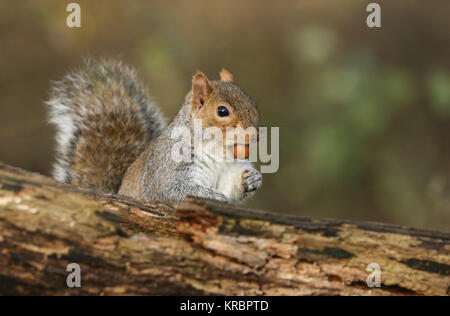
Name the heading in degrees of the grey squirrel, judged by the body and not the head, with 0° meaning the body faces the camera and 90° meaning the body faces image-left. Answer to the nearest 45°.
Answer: approximately 270°
